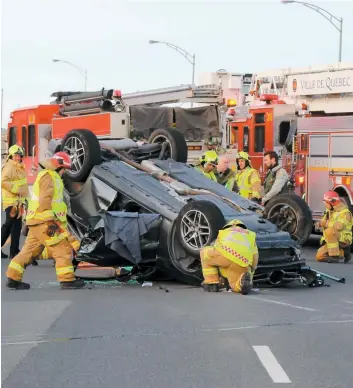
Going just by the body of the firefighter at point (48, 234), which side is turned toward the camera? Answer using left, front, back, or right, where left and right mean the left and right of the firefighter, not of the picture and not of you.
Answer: right

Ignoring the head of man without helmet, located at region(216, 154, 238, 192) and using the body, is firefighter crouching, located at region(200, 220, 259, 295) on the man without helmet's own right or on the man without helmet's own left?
on the man without helmet's own left

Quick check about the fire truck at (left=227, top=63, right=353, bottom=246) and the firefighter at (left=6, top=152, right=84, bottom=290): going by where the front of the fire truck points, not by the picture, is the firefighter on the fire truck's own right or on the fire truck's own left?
on the fire truck's own left

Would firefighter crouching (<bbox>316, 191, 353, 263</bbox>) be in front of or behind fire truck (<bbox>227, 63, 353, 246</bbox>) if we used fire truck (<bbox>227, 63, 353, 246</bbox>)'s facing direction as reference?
behind

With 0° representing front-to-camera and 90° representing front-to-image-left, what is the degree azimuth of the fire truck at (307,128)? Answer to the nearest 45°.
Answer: approximately 135°

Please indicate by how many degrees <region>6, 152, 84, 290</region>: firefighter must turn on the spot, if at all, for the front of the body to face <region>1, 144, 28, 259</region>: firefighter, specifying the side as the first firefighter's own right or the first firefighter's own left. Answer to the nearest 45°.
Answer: approximately 90° to the first firefighter's own left

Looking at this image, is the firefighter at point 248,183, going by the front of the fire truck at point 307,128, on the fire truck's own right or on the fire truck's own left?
on the fire truck's own left

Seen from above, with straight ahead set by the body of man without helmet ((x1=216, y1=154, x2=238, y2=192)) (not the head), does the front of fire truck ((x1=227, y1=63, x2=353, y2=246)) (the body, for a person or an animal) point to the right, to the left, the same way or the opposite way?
to the right
